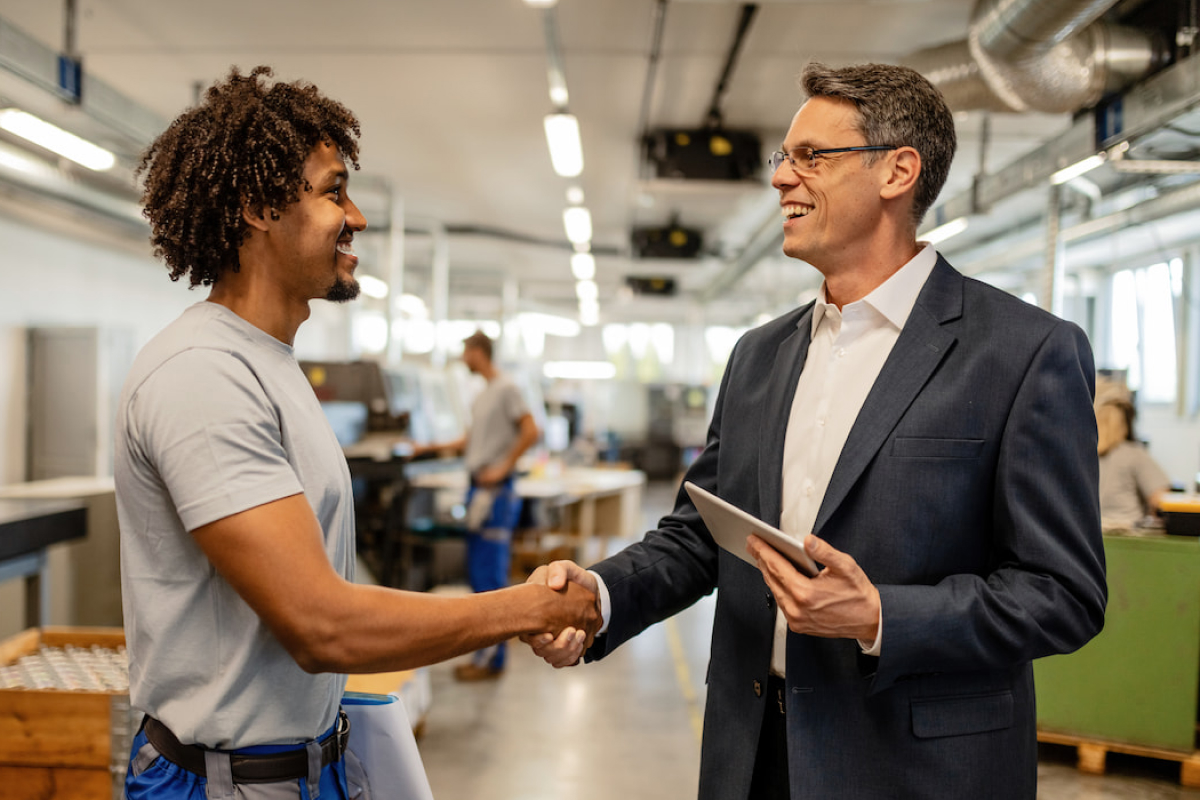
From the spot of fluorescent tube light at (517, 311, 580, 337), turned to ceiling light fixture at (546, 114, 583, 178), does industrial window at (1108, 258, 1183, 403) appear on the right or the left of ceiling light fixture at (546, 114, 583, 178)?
left

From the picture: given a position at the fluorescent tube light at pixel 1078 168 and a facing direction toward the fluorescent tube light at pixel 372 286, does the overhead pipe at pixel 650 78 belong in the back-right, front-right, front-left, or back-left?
front-left

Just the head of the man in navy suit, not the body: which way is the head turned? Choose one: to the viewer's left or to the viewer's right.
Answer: to the viewer's left

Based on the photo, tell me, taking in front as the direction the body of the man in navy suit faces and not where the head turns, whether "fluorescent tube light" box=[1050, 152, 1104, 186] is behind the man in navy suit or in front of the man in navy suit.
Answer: behind

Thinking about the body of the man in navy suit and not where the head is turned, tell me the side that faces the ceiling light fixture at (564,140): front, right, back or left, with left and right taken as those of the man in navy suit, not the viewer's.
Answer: right

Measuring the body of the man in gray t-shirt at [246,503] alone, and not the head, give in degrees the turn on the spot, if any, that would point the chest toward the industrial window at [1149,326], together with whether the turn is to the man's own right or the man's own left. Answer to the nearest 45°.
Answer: approximately 45° to the man's own left

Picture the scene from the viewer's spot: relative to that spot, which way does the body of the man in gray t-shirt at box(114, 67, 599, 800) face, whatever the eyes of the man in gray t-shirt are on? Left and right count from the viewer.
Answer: facing to the right of the viewer

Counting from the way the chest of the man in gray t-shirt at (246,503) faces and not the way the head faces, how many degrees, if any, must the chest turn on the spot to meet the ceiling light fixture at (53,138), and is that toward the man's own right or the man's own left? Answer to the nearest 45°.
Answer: approximately 90° to the man's own left

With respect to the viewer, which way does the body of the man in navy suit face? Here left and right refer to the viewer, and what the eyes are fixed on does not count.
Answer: facing the viewer and to the left of the viewer

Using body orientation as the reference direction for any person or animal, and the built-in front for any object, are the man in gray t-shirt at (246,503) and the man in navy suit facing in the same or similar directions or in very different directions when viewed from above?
very different directions

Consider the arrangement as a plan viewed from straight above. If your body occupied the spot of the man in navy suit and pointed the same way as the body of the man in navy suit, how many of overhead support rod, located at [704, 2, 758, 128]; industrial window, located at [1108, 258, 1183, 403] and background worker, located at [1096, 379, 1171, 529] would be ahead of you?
0

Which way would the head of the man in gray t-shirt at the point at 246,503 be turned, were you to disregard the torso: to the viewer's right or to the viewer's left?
to the viewer's right

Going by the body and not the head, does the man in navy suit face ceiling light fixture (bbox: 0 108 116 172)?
no

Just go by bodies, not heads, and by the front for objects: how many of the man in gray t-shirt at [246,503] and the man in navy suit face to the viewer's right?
1

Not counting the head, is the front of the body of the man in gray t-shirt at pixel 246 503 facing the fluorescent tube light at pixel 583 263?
no
